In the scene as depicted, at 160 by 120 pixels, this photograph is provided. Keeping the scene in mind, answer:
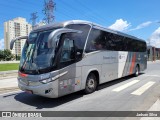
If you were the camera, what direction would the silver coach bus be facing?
facing the viewer and to the left of the viewer
